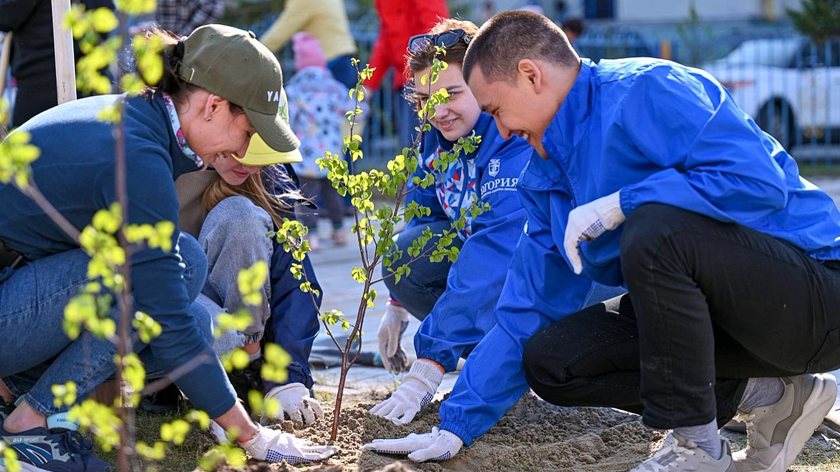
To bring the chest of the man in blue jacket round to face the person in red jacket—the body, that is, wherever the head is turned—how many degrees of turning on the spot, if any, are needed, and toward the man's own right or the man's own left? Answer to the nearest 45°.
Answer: approximately 90° to the man's own right

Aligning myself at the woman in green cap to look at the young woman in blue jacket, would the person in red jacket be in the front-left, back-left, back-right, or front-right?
front-left

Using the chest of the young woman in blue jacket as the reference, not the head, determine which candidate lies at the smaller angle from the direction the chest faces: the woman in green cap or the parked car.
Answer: the woman in green cap

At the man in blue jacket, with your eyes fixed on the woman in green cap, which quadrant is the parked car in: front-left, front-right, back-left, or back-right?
back-right

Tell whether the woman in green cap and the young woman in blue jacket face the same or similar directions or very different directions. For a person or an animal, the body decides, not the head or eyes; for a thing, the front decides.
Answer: very different directions

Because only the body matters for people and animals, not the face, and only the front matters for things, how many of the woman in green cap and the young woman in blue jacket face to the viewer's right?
1

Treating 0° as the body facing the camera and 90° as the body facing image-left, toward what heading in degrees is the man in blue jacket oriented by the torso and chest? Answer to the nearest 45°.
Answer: approximately 90°

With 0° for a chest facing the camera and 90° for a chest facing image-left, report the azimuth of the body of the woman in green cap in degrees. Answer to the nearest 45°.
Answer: approximately 270°

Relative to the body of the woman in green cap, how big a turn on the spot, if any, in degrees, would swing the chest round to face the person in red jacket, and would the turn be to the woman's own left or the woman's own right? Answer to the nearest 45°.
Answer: approximately 90° to the woman's own left

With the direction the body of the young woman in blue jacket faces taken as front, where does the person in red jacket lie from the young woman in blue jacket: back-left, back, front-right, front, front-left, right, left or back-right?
back-right

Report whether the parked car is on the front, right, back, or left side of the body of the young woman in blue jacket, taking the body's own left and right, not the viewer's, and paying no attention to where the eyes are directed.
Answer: back
